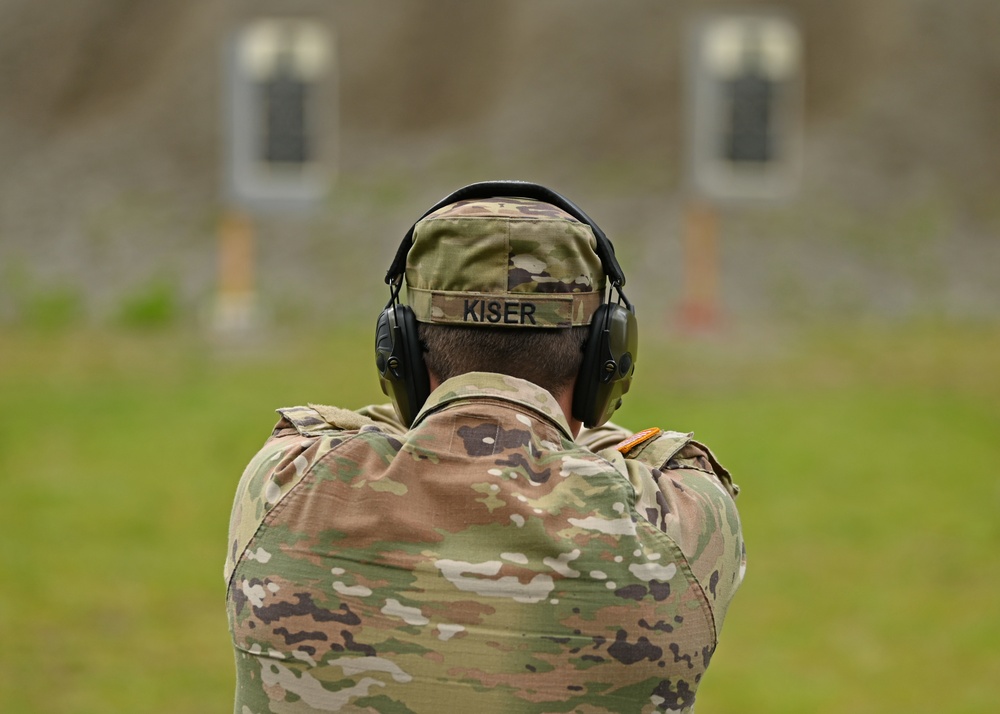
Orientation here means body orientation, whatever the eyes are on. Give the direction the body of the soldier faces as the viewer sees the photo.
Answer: away from the camera

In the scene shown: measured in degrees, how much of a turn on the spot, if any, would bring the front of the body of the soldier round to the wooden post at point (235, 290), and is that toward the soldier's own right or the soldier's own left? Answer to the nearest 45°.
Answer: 0° — they already face it

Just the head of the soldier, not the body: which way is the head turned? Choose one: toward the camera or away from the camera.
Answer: away from the camera

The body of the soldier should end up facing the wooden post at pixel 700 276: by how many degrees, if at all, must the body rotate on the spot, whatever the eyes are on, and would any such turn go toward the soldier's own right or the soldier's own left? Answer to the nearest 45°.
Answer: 0° — they already face it
